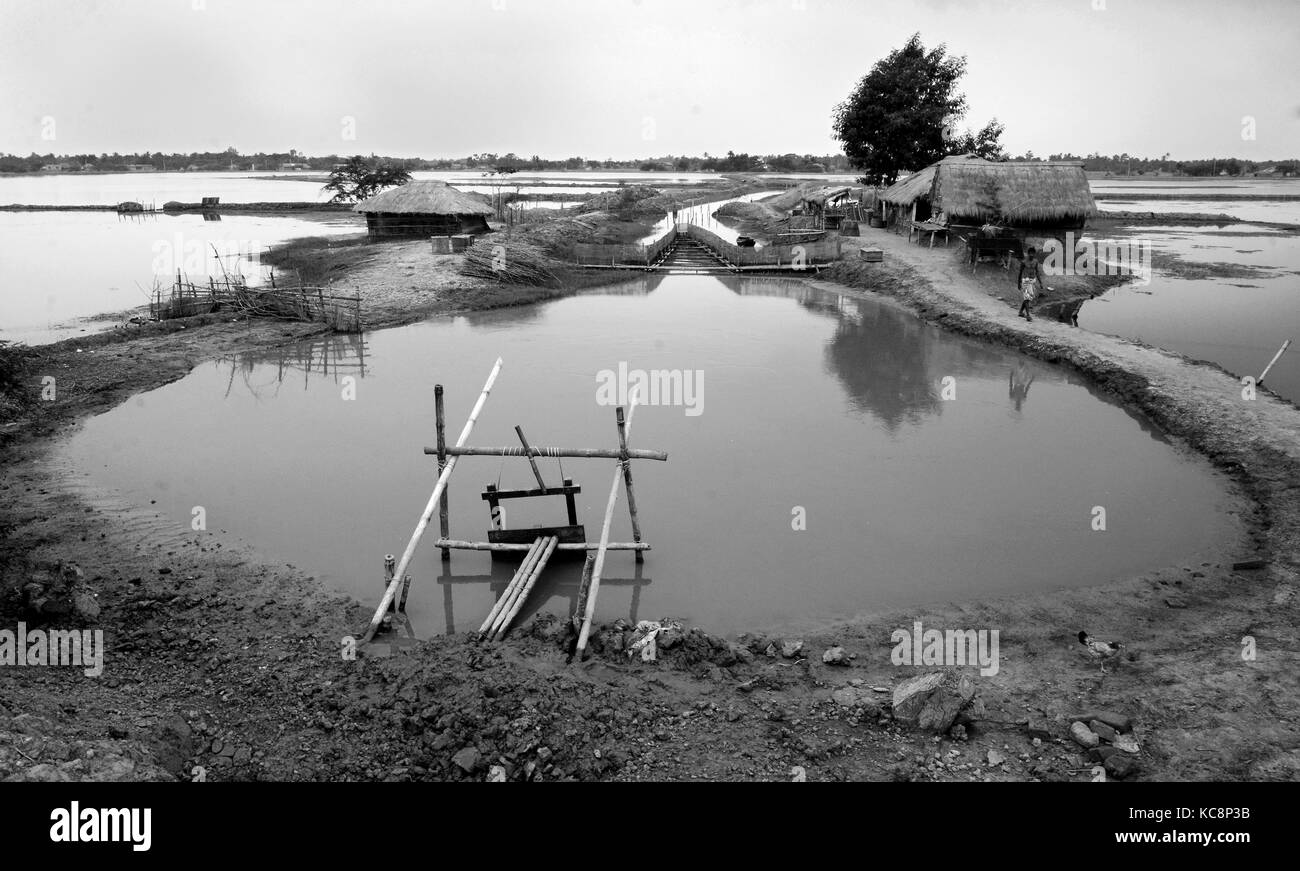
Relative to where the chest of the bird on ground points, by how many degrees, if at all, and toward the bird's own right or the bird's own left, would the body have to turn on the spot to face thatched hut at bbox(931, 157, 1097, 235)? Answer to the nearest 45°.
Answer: approximately 90° to the bird's own left

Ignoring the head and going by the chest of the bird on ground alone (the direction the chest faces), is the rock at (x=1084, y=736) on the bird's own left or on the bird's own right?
on the bird's own left

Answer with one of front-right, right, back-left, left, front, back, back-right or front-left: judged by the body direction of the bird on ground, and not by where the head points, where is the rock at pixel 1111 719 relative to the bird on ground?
left

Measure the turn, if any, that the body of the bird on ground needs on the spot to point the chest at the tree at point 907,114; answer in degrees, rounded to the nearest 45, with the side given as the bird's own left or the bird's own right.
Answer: approximately 90° to the bird's own left

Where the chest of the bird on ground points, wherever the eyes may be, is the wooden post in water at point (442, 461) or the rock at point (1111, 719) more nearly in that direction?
the wooden post in water

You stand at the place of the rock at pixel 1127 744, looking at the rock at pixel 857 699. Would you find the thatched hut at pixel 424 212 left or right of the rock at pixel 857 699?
right

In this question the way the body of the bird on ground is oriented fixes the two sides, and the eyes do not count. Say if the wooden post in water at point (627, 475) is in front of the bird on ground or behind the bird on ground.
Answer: in front

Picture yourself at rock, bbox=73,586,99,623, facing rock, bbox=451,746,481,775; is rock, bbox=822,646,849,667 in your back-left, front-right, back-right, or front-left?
front-left

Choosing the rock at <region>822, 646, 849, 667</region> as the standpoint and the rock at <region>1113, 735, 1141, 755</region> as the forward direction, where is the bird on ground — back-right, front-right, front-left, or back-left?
front-left
